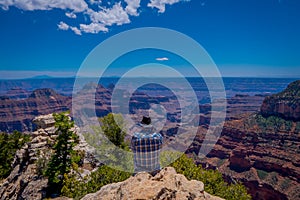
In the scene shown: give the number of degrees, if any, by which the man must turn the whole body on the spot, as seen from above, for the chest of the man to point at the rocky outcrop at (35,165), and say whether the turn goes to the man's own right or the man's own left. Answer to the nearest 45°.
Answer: approximately 45° to the man's own left

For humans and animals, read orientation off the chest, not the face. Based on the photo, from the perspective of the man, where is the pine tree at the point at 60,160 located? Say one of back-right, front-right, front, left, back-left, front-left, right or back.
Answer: front-left

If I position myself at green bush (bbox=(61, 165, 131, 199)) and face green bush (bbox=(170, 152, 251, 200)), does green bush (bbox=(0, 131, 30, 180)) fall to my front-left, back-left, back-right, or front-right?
back-left

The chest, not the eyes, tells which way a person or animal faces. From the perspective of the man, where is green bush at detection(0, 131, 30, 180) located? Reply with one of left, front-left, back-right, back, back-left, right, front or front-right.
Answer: front-left

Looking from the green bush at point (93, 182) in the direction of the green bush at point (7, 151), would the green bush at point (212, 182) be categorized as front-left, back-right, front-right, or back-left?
back-right

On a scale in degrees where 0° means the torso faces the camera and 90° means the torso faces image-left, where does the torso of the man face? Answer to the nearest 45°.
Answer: approximately 180°
